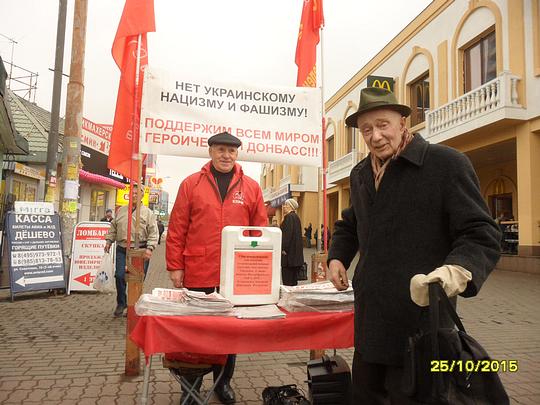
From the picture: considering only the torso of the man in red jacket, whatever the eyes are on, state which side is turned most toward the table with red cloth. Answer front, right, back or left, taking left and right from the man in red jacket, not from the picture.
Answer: front

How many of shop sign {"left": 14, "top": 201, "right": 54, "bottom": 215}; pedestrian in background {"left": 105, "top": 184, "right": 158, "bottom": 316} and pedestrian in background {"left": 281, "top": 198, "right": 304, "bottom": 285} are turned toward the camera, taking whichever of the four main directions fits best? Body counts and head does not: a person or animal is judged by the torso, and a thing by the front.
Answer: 2

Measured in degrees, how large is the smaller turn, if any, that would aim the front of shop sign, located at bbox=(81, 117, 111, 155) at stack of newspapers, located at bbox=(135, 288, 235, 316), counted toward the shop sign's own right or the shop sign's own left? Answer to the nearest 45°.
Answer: approximately 45° to the shop sign's own right

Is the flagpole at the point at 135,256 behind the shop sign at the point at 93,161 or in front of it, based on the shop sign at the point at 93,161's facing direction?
in front

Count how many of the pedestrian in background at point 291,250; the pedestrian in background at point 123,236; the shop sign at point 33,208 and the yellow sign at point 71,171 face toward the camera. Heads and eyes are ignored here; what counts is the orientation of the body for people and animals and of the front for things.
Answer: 3

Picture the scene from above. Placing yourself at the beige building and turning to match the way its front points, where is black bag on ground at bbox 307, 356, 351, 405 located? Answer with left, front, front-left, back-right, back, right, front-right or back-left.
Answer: front-left

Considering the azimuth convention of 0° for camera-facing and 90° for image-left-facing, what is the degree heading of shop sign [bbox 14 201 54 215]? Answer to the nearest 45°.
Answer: approximately 0°

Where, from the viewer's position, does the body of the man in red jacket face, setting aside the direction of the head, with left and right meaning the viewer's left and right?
facing the viewer

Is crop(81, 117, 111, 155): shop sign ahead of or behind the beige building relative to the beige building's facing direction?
ahead

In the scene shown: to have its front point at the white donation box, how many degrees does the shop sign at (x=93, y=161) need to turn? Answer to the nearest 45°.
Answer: approximately 45° to its right

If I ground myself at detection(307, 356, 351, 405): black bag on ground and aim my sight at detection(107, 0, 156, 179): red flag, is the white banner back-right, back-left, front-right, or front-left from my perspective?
front-right

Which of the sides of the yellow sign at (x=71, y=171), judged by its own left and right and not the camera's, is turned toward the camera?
front

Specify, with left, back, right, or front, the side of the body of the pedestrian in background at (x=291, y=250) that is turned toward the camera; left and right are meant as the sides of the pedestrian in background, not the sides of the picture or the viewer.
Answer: left

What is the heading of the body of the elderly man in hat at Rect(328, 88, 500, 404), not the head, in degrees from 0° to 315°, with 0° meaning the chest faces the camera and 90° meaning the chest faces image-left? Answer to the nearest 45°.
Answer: approximately 45°

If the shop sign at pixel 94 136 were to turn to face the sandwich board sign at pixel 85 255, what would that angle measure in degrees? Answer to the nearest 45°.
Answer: approximately 45° to its right
